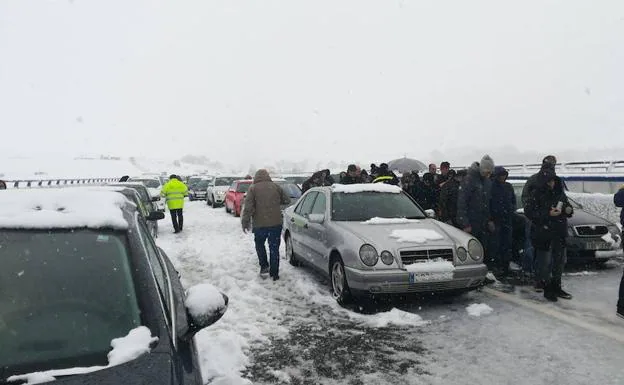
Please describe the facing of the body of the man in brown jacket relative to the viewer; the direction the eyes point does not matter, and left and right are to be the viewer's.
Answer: facing away from the viewer

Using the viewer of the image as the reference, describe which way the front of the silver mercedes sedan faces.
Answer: facing the viewer and to the right of the viewer

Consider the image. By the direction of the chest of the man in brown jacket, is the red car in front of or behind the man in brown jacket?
in front

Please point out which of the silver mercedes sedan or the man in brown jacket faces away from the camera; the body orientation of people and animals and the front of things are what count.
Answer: the man in brown jacket

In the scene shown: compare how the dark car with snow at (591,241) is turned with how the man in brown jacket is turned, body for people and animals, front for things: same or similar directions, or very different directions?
very different directions

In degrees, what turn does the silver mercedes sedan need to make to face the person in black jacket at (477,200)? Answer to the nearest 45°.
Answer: approximately 90° to its left

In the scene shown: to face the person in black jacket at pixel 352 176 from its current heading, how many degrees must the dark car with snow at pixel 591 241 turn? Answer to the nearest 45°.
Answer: approximately 135° to its right

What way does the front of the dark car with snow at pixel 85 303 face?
toward the camera

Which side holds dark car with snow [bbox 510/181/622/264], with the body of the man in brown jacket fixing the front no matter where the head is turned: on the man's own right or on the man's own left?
on the man's own right

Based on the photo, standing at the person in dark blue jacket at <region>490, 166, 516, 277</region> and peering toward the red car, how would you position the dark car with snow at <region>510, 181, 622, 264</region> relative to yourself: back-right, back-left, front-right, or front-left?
front-right
